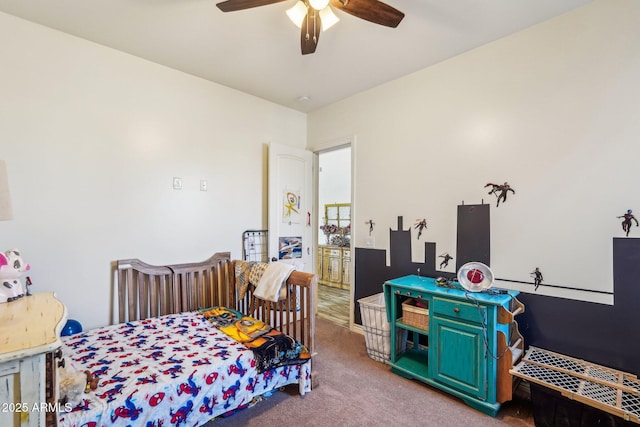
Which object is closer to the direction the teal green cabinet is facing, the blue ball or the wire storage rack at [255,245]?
the blue ball

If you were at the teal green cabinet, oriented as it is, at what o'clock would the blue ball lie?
The blue ball is roughly at 1 o'clock from the teal green cabinet.

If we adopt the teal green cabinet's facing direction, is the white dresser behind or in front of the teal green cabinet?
in front

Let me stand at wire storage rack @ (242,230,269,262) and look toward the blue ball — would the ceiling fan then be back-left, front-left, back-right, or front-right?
front-left

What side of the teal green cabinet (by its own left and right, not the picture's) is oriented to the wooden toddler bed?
front

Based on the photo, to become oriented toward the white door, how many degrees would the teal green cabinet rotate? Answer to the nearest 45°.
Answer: approximately 90° to its right

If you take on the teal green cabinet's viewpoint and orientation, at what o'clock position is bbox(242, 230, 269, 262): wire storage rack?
The wire storage rack is roughly at 2 o'clock from the teal green cabinet.

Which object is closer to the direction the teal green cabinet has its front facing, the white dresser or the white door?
the white dresser
